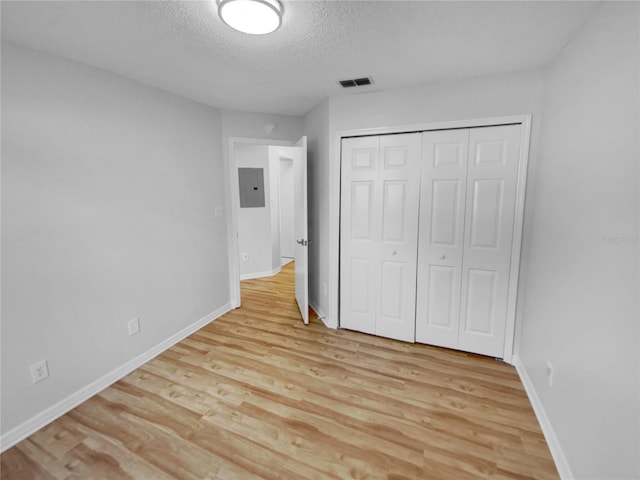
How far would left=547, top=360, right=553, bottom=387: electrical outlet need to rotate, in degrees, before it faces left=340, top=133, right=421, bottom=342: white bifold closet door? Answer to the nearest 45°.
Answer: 0° — it already faces it

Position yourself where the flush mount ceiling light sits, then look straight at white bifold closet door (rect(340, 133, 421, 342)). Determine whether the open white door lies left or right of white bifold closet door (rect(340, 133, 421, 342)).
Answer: left

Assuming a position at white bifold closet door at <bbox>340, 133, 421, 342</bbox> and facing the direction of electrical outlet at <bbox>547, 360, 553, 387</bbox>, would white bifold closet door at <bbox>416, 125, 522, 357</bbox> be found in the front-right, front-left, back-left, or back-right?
front-left

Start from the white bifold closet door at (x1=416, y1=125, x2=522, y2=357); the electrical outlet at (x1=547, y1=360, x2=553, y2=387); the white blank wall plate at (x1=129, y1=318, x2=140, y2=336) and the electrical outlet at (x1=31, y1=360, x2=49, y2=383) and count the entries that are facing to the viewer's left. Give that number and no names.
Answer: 1

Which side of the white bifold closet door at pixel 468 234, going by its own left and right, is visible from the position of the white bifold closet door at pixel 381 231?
right

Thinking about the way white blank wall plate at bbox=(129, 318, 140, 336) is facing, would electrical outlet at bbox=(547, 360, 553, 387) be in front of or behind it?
in front

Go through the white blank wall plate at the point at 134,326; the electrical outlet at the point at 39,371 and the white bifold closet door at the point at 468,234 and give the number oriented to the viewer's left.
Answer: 0

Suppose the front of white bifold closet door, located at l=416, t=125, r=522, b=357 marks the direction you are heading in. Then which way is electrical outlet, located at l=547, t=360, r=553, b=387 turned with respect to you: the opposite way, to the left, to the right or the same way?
to the right

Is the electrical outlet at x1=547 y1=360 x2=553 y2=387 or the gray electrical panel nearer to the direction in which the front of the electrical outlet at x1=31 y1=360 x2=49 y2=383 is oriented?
the electrical outlet

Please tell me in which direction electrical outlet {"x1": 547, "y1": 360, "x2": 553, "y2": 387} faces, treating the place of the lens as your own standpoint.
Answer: facing to the left of the viewer

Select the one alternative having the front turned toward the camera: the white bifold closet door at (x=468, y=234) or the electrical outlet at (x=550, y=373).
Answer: the white bifold closet door

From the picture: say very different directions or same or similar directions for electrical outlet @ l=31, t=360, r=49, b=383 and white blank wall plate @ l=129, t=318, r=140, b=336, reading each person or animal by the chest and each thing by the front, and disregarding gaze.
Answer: same or similar directions

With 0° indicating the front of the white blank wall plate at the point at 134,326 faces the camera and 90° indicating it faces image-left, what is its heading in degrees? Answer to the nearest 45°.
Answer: approximately 315°

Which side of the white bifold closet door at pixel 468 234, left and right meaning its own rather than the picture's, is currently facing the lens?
front

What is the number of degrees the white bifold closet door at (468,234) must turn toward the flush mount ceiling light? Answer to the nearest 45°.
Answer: approximately 45° to its right
